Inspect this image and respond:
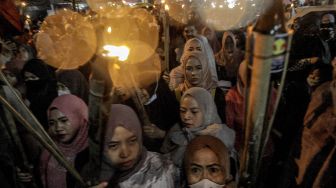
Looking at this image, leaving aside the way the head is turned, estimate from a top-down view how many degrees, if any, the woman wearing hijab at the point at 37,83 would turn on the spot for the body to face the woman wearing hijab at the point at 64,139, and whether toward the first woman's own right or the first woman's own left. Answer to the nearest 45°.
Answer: approximately 45° to the first woman's own left

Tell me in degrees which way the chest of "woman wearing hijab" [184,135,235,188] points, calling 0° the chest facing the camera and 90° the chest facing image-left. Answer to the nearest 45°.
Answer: approximately 0°

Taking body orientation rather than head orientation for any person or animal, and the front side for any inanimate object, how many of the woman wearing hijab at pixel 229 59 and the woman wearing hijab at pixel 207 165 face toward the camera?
2

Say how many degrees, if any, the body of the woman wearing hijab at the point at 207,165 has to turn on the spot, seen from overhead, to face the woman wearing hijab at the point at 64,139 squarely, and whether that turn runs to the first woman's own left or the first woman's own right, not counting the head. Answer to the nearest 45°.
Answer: approximately 90° to the first woman's own right

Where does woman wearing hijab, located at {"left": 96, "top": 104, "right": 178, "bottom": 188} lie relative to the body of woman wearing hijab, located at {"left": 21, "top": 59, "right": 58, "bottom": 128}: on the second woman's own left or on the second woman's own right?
on the second woman's own left

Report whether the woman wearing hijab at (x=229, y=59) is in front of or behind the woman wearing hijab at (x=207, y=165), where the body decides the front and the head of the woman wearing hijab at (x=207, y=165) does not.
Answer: behind

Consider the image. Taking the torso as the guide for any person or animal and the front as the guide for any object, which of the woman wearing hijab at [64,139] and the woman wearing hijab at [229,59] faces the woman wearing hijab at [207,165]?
the woman wearing hijab at [229,59]

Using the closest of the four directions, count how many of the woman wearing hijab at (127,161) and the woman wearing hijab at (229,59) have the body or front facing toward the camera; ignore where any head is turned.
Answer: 2

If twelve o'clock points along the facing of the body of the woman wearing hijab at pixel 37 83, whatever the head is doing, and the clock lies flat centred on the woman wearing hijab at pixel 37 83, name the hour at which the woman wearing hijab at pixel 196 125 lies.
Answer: the woman wearing hijab at pixel 196 125 is roughly at 9 o'clock from the woman wearing hijab at pixel 37 83.

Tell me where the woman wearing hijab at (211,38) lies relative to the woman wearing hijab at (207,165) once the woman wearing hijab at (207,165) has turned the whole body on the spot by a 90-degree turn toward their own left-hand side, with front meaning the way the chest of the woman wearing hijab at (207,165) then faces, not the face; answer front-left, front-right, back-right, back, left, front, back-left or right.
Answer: left
